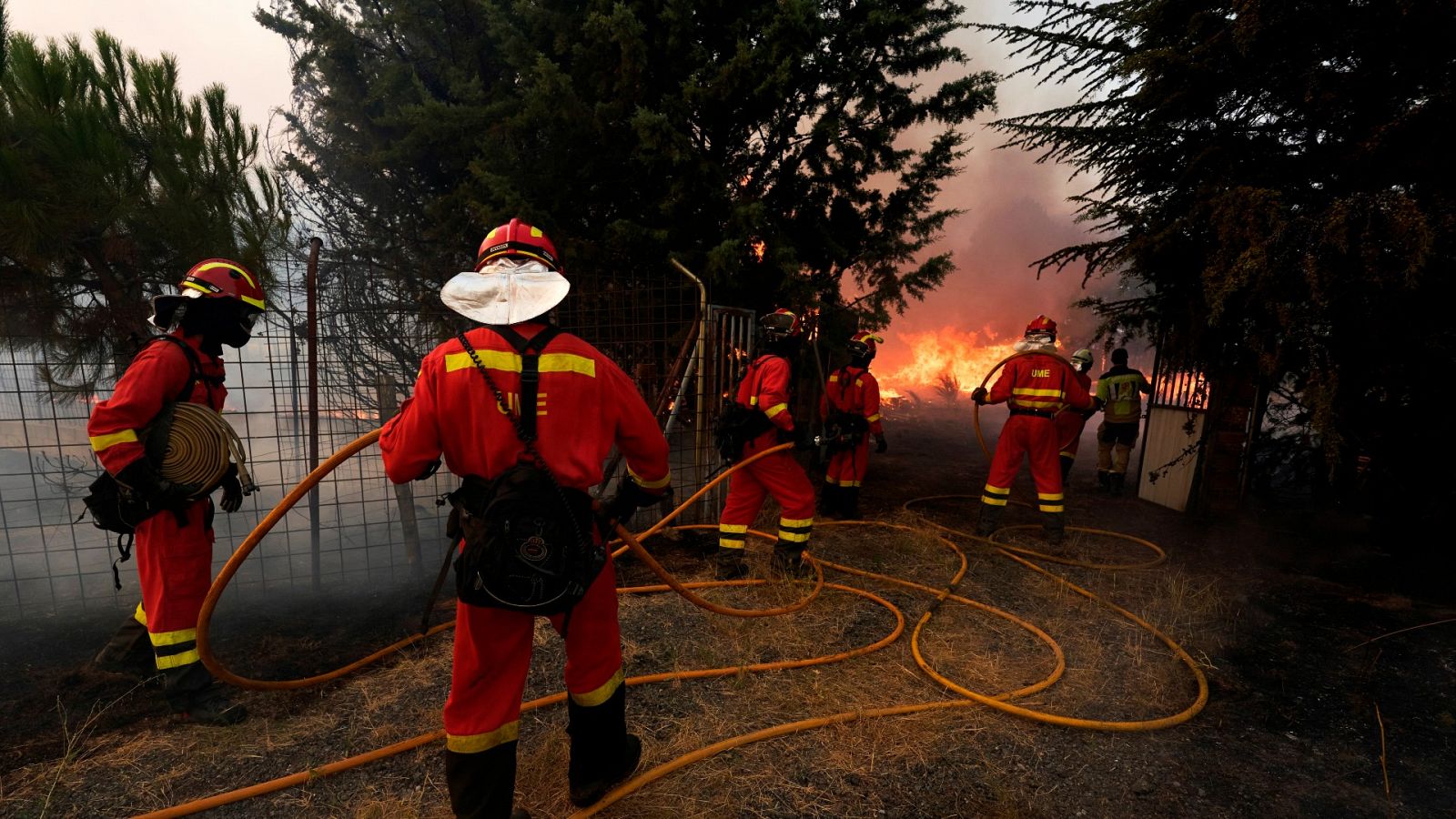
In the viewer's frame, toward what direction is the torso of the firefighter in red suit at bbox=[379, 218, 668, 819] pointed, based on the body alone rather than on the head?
away from the camera

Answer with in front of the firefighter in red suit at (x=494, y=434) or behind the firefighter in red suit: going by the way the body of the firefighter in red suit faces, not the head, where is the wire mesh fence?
in front

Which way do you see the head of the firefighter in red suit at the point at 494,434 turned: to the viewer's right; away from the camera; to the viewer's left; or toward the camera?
away from the camera

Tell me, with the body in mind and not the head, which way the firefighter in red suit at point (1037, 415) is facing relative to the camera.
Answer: away from the camera

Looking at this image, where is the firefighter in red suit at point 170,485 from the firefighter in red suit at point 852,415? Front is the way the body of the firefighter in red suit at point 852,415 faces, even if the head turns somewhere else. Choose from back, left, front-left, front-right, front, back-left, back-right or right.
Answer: back

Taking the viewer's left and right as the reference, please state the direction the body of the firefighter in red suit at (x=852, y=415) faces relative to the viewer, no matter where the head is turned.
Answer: facing away from the viewer and to the right of the viewer

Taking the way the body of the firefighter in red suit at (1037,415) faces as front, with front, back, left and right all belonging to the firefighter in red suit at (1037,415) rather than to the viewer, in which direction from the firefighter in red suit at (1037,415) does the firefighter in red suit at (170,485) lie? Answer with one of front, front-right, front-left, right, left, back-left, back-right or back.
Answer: back-left

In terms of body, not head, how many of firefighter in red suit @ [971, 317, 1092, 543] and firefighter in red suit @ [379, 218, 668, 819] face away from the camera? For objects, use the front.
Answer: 2
